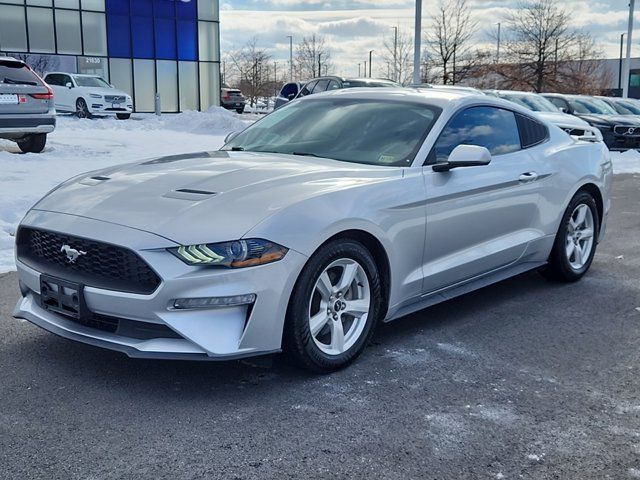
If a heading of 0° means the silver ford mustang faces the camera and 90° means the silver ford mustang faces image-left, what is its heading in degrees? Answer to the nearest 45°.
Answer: approximately 45°

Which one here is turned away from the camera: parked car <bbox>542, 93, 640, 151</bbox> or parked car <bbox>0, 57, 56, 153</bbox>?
parked car <bbox>0, 57, 56, 153</bbox>

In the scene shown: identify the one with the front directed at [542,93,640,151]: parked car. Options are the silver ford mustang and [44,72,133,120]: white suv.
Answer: the white suv

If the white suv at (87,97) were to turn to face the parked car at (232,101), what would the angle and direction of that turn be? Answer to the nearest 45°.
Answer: approximately 90° to its left

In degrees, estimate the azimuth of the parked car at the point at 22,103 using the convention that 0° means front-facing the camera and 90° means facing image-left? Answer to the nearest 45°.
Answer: approximately 180°

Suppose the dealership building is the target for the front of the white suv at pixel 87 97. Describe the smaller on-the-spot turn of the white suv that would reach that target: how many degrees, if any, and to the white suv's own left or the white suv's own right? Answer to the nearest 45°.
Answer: approximately 135° to the white suv's own left

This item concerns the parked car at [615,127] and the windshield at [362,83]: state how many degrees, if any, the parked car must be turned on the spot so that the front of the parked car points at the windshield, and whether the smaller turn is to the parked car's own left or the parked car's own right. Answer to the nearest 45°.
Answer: approximately 135° to the parked car's own right

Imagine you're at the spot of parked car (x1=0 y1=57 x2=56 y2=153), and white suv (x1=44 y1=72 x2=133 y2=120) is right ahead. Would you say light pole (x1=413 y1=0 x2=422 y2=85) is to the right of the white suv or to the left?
right

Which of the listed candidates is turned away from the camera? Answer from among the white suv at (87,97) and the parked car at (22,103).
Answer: the parked car

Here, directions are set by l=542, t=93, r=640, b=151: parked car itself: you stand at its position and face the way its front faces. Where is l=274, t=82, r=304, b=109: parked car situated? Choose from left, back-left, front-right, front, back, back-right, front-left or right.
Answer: back-right

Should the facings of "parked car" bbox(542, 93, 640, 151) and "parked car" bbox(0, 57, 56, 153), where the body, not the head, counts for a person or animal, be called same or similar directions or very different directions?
very different directions

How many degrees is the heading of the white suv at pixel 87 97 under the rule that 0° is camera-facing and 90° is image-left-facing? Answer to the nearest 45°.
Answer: approximately 315°

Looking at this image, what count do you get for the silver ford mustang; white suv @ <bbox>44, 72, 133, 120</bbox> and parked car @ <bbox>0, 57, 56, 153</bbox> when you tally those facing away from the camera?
1

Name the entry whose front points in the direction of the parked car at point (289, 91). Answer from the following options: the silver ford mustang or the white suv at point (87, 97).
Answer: the white suv
